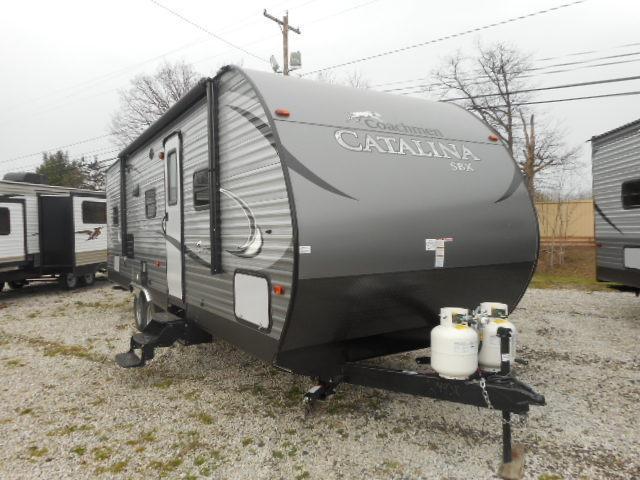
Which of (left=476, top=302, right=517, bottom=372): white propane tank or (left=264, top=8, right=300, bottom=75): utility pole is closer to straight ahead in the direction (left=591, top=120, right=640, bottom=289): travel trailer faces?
the white propane tank

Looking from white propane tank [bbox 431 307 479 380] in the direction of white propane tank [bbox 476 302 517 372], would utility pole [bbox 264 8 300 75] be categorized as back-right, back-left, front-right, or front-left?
front-left

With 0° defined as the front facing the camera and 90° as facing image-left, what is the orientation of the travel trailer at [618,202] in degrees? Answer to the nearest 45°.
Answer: approximately 315°

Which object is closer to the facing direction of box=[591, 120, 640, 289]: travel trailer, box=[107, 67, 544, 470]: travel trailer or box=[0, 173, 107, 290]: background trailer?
the travel trailer

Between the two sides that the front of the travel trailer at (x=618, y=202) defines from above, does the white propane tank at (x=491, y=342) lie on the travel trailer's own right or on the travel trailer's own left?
on the travel trailer's own right

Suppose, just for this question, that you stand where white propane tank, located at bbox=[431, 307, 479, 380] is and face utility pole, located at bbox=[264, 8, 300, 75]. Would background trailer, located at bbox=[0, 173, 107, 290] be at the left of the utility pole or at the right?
left

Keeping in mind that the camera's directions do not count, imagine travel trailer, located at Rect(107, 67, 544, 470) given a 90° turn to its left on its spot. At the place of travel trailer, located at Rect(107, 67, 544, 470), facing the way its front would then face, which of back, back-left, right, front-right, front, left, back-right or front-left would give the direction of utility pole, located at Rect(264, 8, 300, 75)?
front-left

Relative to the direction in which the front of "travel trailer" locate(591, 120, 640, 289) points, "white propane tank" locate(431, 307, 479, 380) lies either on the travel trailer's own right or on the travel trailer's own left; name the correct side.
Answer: on the travel trailer's own right

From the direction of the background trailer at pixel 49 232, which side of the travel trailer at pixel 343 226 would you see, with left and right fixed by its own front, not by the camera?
back

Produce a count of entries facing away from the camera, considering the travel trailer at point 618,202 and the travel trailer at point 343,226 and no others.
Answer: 0

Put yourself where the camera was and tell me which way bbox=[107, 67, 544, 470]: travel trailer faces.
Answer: facing the viewer and to the right of the viewer

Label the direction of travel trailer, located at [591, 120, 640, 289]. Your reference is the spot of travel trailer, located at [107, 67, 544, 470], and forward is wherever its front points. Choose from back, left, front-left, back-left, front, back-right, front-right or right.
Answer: left

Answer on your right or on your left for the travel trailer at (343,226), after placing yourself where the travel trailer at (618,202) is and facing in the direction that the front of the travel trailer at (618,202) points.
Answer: on your right

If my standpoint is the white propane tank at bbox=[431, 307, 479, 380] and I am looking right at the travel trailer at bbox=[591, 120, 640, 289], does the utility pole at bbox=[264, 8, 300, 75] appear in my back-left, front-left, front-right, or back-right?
front-left
